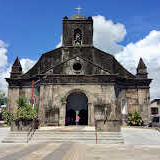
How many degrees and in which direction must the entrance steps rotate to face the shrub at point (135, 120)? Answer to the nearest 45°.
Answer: approximately 135° to its left

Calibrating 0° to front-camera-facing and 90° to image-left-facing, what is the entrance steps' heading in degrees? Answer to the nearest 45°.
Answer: approximately 0°

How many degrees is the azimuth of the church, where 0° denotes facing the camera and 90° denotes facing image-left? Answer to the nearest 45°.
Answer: approximately 0°

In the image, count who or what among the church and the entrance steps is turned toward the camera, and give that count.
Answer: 2

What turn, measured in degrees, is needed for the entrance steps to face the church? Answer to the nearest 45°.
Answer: approximately 180°

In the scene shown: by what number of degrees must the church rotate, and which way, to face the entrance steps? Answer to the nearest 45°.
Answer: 0° — it already faces it

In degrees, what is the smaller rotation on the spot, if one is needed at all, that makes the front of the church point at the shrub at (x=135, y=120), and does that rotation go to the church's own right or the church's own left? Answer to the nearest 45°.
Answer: approximately 90° to the church's own left
